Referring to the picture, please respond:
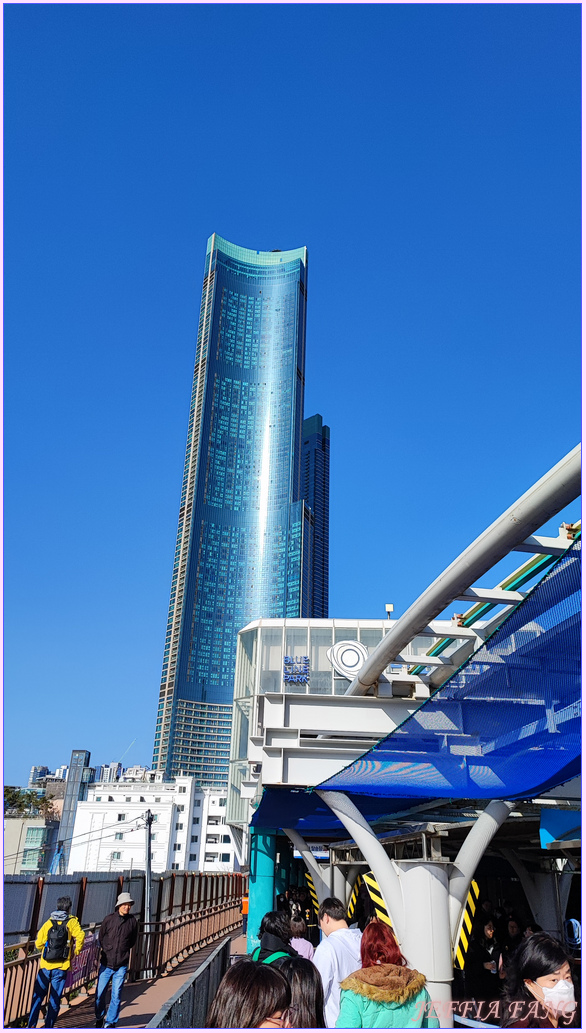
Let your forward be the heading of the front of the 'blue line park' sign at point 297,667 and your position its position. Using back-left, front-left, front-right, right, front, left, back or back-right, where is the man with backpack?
front

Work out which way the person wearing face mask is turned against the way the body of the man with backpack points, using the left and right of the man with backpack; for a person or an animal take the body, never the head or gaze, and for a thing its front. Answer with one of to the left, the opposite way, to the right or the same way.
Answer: the opposite way

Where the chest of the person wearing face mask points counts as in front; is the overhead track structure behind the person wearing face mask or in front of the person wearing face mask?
behind

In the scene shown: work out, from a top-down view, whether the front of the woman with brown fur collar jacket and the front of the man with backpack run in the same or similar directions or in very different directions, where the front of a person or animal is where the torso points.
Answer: same or similar directions

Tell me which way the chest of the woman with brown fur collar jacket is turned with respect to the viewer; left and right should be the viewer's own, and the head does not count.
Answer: facing away from the viewer

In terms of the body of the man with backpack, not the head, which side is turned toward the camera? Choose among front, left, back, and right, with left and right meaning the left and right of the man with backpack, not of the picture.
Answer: back

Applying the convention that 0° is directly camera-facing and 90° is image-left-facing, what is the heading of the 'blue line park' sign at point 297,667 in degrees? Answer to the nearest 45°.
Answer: approximately 0°

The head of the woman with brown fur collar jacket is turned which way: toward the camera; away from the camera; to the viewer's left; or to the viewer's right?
away from the camera

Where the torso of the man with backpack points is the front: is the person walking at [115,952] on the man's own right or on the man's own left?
on the man's own right

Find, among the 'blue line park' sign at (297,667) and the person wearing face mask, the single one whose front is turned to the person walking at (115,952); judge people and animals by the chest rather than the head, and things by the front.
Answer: the 'blue line park' sign

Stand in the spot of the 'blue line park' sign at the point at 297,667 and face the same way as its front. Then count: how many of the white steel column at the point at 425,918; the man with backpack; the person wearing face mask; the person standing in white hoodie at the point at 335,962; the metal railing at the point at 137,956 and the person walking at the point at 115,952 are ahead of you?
6

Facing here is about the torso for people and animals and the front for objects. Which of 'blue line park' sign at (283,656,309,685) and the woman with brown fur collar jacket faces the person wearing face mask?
the 'blue line park' sign

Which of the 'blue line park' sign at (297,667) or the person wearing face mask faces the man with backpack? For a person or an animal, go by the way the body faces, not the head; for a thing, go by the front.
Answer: the 'blue line park' sign

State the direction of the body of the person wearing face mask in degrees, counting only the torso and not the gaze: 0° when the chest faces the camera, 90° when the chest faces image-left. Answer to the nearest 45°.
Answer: approximately 315°

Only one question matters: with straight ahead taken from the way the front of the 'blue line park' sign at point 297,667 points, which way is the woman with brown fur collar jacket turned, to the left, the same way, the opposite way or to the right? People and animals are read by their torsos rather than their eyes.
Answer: the opposite way

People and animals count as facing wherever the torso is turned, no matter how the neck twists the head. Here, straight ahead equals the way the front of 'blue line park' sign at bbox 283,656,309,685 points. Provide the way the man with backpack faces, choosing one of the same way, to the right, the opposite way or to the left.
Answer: the opposite way

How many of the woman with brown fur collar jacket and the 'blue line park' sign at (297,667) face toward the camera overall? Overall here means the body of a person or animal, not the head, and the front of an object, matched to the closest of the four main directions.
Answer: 1

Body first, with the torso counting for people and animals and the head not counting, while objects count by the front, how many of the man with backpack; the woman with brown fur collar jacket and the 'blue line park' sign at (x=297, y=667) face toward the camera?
1
